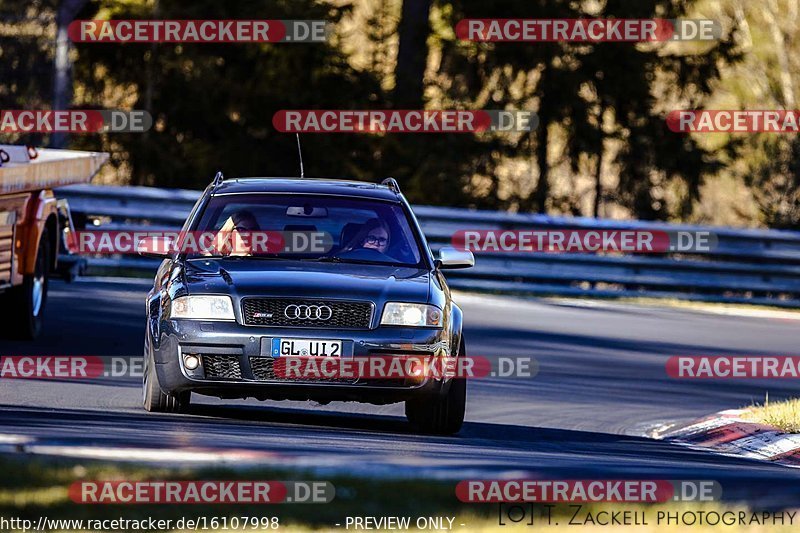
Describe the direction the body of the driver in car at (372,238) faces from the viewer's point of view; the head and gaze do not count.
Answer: toward the camera

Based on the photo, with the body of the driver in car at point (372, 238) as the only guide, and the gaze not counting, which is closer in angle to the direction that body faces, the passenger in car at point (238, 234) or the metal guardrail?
the passenger in car

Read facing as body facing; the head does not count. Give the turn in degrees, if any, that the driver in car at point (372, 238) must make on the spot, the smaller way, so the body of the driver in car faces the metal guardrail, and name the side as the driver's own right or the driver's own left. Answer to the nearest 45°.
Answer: approximately 180°

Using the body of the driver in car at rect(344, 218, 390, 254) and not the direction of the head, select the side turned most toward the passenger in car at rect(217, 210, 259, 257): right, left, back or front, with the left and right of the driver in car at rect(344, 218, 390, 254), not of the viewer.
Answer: right

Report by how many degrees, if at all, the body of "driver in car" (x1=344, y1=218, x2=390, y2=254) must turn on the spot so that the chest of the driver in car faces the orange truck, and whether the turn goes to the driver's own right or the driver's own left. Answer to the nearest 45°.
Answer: approximately 135° to the driver's own right
